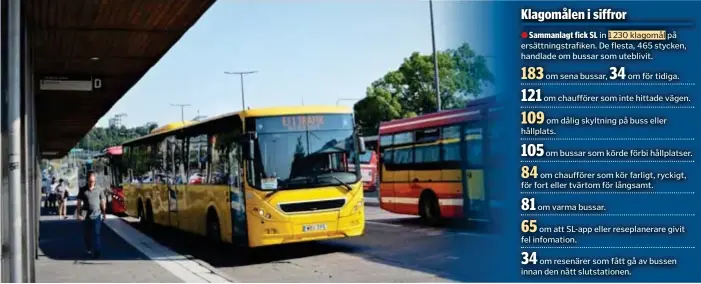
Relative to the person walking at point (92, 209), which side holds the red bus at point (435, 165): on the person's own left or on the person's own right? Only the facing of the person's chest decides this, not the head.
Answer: on the person's own left

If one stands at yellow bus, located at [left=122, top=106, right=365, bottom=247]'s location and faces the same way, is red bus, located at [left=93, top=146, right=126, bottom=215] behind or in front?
behind

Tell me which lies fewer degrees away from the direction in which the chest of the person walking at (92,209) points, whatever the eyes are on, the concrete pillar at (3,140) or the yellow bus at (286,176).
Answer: the concrete pillar

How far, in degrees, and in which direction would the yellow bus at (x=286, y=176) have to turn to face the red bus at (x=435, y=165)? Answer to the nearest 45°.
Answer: approximately 90° to its left

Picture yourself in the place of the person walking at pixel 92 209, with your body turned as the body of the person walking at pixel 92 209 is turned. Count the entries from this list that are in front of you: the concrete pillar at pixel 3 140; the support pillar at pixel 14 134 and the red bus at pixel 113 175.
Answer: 2

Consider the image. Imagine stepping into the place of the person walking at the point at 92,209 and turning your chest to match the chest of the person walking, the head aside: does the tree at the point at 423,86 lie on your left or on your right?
on your left

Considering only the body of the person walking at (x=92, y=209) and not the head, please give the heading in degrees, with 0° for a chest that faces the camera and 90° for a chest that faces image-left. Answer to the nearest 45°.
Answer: approximately 0°

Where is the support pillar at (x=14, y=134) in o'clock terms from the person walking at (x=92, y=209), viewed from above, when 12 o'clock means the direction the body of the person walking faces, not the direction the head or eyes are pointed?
The support pillar is roughly at 12 o'clock from the person walking.

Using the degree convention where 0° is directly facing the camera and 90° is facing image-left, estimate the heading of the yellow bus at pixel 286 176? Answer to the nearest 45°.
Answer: approximately 315°
